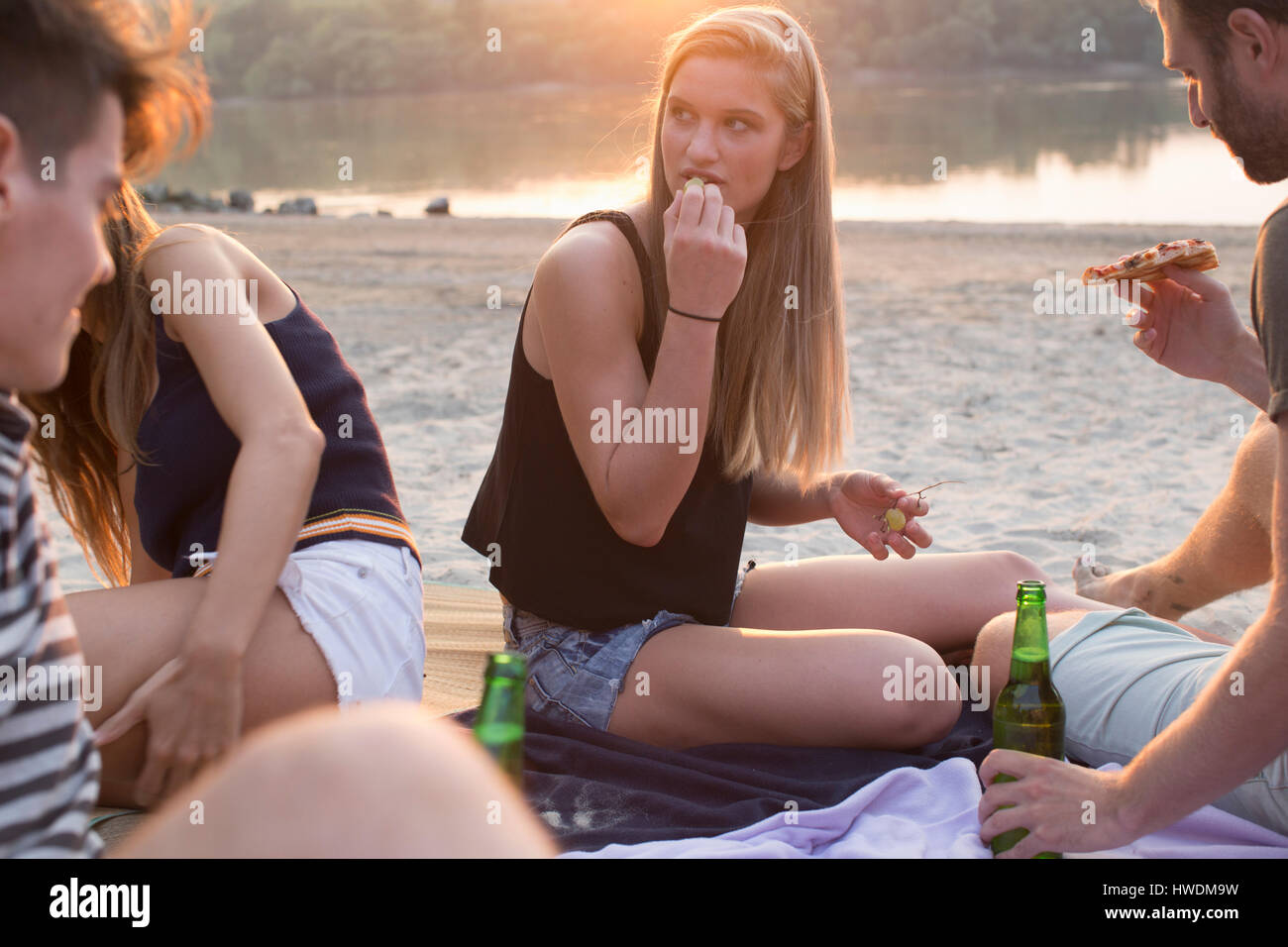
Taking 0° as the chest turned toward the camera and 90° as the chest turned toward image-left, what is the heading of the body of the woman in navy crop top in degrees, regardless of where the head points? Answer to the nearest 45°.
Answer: approximately 90°

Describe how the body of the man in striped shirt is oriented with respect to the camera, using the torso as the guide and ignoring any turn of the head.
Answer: to the viewer's right

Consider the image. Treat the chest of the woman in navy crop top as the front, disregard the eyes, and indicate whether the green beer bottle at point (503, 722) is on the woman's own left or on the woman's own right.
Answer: on the woman's own left

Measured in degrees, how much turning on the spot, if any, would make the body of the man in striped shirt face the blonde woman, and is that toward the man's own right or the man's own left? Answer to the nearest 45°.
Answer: approximately 45° to the man's own left

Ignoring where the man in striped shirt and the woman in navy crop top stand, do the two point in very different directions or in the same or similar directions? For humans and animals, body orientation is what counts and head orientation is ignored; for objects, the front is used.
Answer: very different directions
